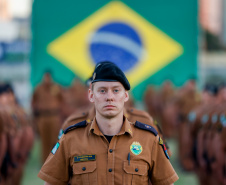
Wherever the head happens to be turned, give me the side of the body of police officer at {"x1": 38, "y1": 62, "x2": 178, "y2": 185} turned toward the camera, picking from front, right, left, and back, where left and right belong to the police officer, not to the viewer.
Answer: front

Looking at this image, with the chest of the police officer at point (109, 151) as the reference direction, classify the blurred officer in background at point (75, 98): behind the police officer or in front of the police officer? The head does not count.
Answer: behind

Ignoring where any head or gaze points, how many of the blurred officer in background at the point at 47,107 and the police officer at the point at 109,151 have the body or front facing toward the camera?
2

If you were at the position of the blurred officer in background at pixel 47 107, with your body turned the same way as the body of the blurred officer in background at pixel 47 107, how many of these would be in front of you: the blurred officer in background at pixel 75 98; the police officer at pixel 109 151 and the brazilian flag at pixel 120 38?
1

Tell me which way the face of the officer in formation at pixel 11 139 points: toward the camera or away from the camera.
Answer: toward the camera

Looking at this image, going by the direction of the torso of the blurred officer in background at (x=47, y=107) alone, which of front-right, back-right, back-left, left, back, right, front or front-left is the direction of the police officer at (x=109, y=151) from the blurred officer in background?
front

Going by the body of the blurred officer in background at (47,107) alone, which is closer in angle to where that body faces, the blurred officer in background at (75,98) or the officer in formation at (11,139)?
the officer in formation

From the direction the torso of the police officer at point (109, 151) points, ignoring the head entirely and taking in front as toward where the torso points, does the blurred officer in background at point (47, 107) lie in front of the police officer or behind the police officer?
behind

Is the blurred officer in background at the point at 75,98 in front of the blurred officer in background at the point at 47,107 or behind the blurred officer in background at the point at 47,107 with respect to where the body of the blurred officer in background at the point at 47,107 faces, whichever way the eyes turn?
behind

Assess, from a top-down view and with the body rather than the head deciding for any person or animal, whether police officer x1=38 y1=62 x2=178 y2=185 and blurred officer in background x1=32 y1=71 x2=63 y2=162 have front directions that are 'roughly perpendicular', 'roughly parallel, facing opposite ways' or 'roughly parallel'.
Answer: roughly parallel

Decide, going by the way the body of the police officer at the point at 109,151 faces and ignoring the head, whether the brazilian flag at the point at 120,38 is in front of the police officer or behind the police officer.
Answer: behind

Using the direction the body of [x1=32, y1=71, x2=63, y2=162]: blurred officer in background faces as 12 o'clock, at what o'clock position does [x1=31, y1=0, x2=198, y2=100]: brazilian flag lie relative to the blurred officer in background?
The brazilian flag is roughly at 7 o'clock from the blurred officer in background.

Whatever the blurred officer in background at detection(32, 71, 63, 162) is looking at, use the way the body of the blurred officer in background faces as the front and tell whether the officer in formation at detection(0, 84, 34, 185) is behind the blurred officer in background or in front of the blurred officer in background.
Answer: in front

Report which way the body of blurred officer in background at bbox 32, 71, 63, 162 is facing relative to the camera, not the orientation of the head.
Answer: toward the camera

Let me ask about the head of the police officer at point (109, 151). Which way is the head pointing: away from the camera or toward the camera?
toward the camera
